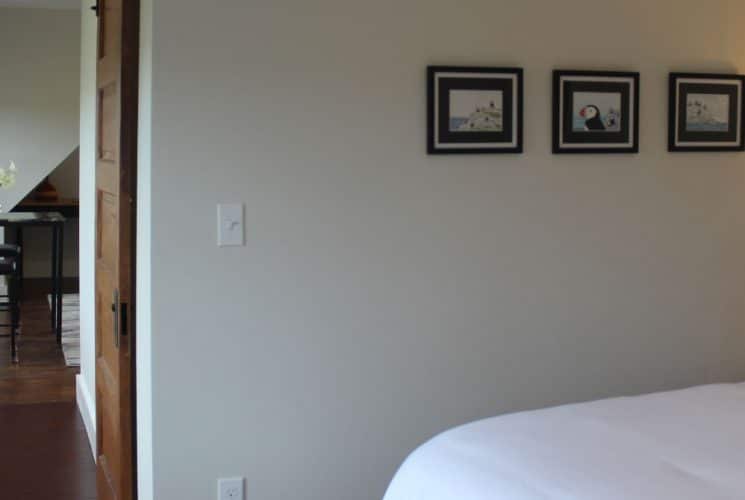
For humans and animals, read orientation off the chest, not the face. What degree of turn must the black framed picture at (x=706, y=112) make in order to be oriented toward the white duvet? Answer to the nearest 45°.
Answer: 0° — it already faces it

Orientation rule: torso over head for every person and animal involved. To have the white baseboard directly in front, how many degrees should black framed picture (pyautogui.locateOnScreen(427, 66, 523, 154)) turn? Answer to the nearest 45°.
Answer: approximately 135° to its right

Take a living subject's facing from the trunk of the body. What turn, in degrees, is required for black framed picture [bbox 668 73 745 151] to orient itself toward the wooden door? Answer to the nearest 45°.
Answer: approximately 45° to its right

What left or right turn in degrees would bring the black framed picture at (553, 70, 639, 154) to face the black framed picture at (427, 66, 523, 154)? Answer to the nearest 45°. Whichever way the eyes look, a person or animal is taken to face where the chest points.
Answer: approximately 45° to its right

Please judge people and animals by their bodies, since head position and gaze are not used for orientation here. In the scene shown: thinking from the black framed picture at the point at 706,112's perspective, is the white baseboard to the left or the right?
on its right

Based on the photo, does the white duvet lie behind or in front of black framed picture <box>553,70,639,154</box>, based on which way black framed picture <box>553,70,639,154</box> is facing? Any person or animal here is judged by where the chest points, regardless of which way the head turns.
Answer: in front

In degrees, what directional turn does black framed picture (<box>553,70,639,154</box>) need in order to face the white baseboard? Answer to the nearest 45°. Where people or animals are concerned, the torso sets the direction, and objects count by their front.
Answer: approximately 90° to its right

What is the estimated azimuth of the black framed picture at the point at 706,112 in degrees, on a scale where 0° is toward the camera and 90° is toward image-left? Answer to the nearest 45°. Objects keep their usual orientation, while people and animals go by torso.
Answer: approximately 0°

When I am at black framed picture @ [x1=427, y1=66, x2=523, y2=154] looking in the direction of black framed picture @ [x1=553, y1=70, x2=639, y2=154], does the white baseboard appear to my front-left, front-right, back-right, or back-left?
back-left

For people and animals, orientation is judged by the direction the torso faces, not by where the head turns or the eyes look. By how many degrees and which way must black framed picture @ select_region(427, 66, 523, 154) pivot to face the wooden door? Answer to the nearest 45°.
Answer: approximately 90° to its right

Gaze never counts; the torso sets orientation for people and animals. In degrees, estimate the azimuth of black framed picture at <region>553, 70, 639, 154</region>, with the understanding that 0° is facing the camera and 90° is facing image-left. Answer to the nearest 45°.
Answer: approximately 0°
